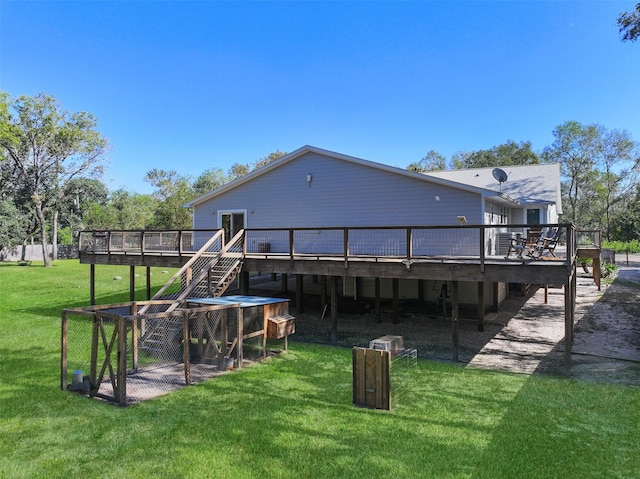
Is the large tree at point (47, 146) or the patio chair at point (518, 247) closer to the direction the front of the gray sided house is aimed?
the patio chair

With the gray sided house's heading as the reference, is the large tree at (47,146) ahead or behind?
behind

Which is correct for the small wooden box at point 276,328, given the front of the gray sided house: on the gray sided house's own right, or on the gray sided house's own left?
on the gray sided house's own right

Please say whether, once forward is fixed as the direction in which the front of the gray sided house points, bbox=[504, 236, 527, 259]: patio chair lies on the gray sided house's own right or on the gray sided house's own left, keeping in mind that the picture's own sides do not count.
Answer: on the gray sided house's own right

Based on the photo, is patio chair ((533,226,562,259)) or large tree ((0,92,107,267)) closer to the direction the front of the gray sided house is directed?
the patio chair

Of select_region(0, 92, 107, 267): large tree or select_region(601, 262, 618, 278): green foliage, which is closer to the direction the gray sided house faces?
the green foliage
